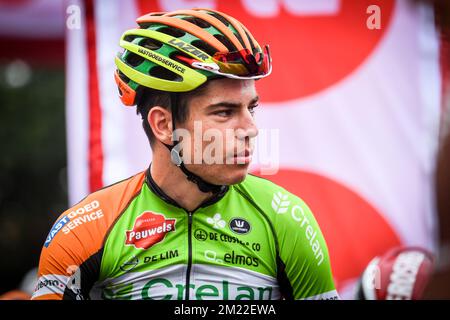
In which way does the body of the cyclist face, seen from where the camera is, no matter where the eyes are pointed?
toward the camera
